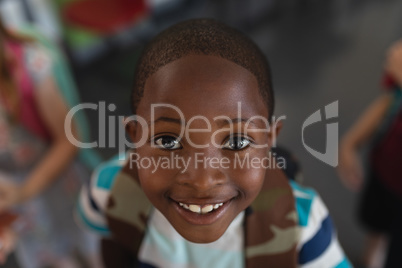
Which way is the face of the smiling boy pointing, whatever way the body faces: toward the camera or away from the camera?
toward the camera

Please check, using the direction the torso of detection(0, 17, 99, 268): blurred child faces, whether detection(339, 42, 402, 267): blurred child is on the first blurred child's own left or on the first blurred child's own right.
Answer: on the first blurred child's own left

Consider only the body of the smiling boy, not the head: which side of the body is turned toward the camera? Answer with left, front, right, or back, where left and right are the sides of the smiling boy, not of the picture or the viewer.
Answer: front
